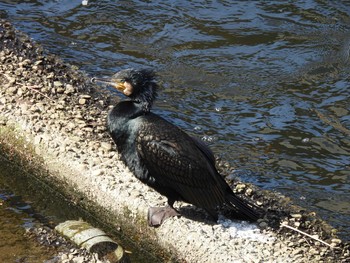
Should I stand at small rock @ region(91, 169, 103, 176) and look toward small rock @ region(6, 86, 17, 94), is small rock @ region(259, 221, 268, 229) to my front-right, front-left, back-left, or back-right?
back-right

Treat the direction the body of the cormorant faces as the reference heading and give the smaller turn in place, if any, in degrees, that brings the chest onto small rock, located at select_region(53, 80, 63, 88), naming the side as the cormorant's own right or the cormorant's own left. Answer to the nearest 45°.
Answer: approximately 45° to the cormorant's own right

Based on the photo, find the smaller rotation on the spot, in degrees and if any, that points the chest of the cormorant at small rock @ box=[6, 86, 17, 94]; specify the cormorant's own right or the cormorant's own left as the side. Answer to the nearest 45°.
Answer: approximately 45° to the cormorant's own right

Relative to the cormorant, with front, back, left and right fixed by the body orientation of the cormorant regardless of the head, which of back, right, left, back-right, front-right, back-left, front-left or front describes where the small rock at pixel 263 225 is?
back

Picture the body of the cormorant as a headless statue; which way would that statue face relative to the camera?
to the viewer's left
